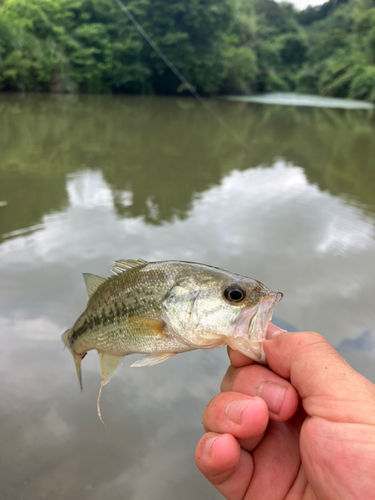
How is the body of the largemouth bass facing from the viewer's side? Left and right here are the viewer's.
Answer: facing to the right of the viewer
